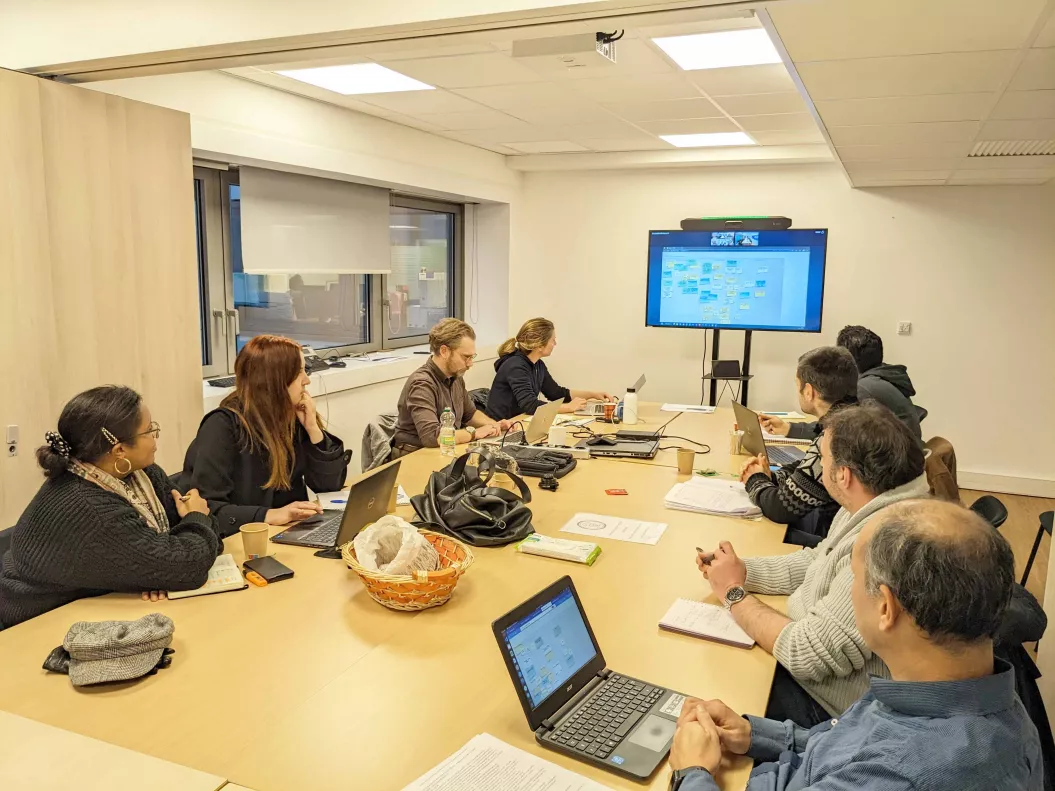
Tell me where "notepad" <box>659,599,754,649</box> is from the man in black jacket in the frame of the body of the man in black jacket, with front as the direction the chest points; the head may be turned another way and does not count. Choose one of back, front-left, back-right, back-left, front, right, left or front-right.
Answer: left

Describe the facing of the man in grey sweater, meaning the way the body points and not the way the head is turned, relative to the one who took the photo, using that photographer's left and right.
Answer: facing to the left of the viewer

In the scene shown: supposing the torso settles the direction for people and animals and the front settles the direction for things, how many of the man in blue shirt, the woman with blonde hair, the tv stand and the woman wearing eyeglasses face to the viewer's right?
2

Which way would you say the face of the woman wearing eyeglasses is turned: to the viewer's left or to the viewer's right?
to the viewer's right

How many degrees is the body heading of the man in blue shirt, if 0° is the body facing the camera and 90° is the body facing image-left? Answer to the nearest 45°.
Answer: approximately 135°

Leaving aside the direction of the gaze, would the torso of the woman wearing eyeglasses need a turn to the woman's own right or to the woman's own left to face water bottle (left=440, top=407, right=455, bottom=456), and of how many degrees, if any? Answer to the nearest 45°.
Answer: approximately 45° to the woman's own left

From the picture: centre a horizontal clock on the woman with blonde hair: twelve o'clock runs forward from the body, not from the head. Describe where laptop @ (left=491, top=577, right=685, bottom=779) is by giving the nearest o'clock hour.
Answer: The laptop is roughly at 3 o'clock from the woman with blonde hair.

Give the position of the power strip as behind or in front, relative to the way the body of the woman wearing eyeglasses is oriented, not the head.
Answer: in front

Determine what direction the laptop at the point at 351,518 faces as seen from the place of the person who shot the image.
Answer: facing away from the viewer and to the left of the viewer

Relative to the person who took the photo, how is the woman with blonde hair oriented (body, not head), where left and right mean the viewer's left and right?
facing to the right of the viewer

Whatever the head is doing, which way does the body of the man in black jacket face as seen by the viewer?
to the viewer's left

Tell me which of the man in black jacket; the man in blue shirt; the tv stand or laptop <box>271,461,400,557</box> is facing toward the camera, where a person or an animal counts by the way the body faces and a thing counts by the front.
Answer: the tv stand

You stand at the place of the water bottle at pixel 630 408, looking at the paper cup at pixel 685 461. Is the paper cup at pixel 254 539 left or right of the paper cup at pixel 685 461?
right

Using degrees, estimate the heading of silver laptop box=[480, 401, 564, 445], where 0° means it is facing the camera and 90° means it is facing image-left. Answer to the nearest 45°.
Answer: approximately 135°

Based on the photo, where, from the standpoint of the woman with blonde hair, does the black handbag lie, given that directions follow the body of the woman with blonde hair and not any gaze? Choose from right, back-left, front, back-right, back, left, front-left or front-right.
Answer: right

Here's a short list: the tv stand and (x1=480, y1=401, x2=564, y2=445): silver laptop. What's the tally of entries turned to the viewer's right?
0

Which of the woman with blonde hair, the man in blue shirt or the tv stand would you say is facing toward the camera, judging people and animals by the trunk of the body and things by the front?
the tv stand

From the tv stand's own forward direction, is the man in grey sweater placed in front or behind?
in front
